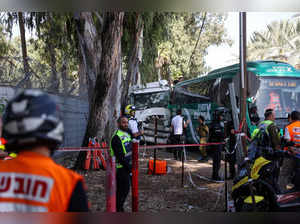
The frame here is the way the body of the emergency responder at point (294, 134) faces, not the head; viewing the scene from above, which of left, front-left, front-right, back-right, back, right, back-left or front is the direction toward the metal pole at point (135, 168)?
back-left

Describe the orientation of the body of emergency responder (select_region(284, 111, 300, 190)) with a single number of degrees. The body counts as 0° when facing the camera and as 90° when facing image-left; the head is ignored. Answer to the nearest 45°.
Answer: approximately 180°

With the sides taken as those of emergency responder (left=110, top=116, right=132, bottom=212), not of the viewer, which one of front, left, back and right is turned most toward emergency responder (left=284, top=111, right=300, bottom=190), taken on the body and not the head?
left

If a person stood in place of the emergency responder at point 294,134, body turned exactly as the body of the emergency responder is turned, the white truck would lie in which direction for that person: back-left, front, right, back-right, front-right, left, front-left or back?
front-left

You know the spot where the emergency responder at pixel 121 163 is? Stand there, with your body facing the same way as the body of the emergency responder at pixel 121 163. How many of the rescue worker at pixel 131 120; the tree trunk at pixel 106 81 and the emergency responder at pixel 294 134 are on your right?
0

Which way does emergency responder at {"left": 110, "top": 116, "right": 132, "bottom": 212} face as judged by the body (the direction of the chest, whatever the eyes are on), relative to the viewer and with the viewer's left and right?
facing the viewer and to the right of the viewer

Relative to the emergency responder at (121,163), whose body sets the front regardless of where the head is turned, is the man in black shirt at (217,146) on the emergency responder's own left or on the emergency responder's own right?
on the emergency responder's own left

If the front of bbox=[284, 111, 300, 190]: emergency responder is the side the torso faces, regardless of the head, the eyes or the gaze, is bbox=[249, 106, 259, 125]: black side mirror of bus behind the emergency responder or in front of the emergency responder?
in front
